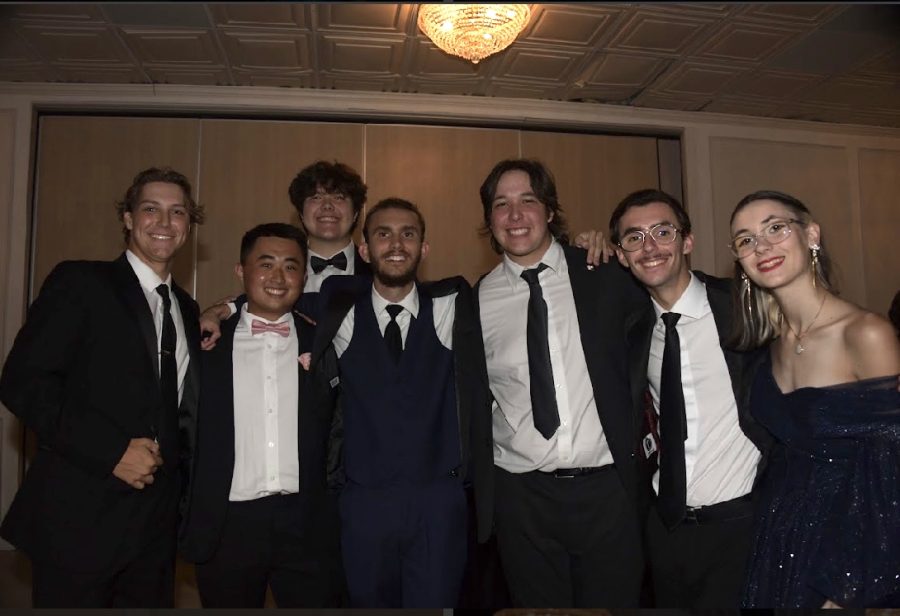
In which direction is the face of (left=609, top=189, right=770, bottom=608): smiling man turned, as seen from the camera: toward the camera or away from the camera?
toward the camera

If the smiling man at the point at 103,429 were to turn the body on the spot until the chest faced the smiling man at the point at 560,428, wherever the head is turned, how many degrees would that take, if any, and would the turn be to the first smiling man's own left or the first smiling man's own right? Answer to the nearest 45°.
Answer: approximately 45° to the first smiling man's own left

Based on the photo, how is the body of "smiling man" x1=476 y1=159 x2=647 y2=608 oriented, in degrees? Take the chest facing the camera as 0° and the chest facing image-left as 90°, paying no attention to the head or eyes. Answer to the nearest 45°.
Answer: approximately 0°

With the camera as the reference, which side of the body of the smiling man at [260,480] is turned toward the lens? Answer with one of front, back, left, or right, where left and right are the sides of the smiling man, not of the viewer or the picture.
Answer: front

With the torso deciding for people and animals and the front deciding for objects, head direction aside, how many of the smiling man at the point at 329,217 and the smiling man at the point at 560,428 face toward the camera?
2

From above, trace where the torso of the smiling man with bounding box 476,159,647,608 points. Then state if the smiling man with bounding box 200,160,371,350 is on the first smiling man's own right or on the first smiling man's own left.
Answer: on the first smiling man's own right

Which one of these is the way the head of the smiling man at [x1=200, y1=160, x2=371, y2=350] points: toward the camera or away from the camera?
toward the camera

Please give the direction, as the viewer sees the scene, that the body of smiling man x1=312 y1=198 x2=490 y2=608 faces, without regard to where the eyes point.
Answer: toward the camera

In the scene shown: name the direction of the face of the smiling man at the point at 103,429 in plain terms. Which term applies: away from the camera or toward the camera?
toward the camera
